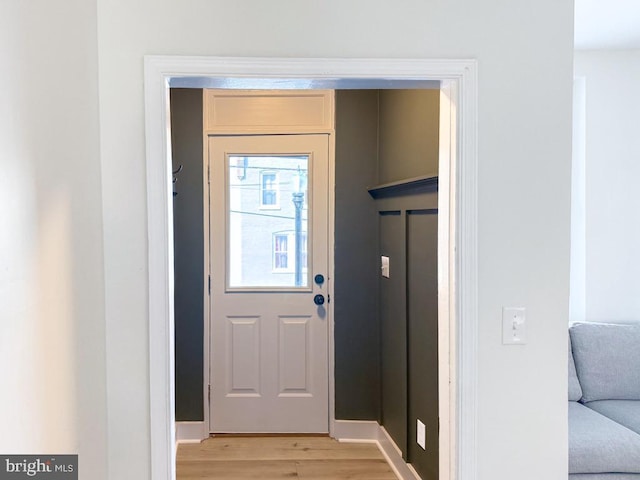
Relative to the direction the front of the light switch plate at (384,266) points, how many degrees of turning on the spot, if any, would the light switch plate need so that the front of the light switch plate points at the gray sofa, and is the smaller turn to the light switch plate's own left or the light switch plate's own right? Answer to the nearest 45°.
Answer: approximately 135° to the light switch plate's own left

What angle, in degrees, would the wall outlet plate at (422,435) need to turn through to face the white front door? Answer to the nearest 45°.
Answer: approximately 90° to its right

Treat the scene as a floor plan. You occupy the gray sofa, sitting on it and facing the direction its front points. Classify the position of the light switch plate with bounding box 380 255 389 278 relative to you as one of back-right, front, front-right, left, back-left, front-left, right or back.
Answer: right

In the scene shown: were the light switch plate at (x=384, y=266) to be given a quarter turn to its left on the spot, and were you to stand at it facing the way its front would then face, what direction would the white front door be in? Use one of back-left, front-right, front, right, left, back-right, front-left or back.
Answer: back-right

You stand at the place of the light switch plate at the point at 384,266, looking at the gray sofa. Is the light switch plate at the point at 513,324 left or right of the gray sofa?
right

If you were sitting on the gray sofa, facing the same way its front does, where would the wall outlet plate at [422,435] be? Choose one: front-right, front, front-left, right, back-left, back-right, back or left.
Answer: front-right
